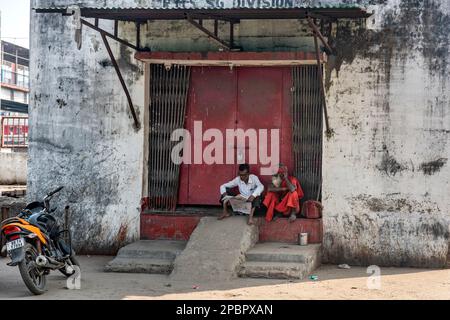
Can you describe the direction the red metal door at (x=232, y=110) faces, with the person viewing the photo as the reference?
facing the viewer

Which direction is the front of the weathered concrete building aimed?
toward the camera

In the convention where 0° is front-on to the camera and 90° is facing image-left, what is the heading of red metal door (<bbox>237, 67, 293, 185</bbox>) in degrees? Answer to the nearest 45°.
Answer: approximately 0°

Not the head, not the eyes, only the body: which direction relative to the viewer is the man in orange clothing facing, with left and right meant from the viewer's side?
facing the viewer and to the left of the viewer

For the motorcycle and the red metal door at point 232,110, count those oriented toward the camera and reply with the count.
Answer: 1

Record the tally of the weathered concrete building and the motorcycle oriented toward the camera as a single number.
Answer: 1

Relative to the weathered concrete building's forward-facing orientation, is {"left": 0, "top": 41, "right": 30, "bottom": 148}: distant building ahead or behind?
behind
